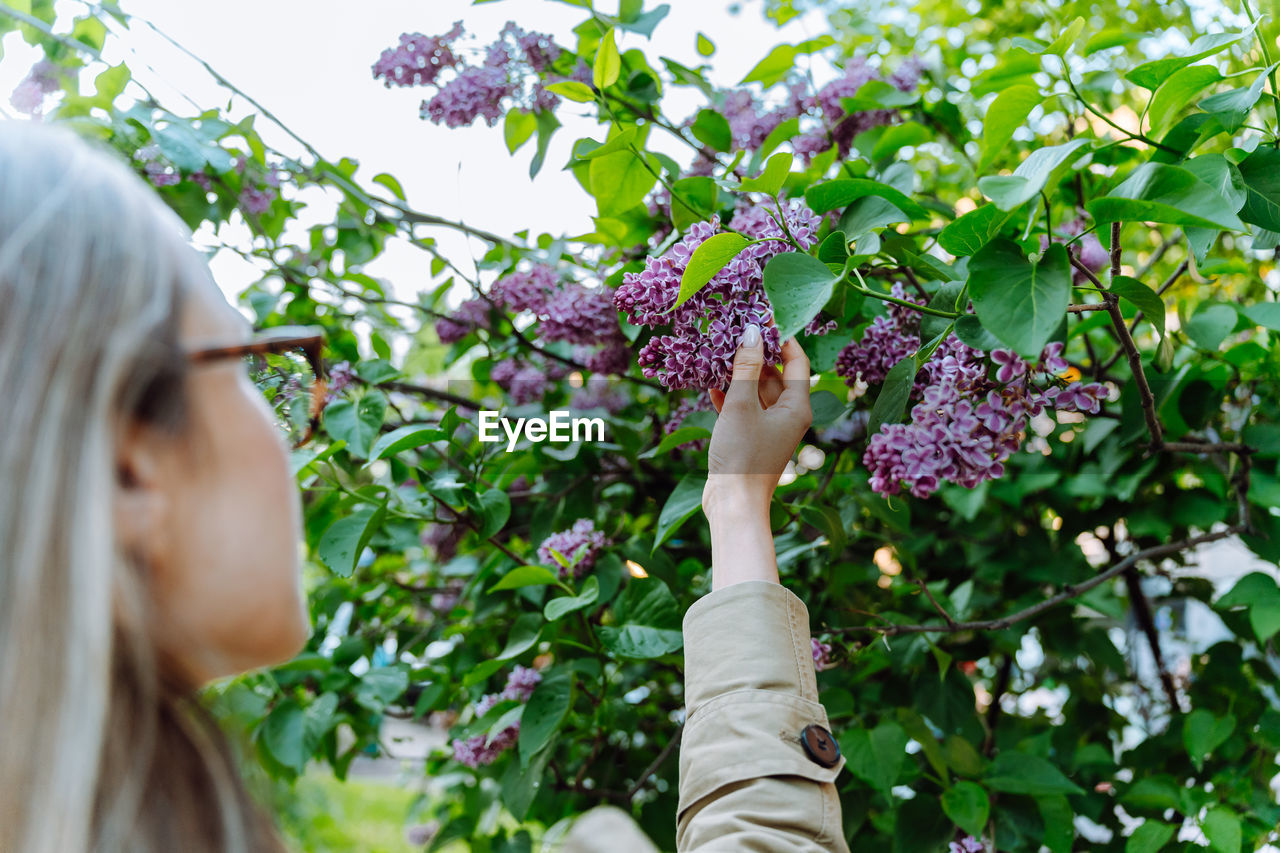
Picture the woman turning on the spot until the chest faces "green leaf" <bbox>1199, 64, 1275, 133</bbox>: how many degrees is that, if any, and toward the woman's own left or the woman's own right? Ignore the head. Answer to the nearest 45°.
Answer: approximately 45° to the woman's own right

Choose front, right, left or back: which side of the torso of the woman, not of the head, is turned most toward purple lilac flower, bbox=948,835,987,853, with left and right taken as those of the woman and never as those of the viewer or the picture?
front

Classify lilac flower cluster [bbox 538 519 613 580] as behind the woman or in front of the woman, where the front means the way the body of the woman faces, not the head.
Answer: in front

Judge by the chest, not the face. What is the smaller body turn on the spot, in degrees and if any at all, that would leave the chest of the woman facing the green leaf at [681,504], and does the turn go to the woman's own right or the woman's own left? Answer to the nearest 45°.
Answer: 0° — they already face it

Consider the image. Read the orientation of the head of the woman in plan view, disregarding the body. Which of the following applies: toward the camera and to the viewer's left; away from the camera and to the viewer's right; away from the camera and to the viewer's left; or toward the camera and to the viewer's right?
away from the camera and to the viewer's right

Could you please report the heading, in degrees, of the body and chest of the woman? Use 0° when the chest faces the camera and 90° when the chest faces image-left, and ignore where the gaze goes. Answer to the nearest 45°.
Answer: approximately 225°

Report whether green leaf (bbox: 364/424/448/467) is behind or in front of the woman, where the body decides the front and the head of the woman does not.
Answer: in front
